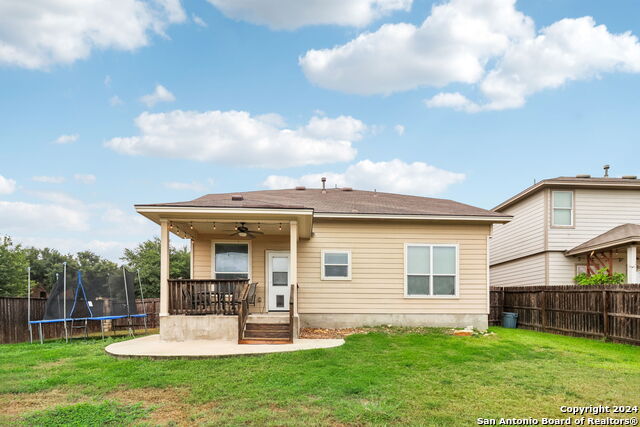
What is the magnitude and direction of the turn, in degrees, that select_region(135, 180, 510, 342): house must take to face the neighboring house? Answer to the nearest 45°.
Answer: approximately 45° to its right

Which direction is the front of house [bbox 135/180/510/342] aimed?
away from the camera

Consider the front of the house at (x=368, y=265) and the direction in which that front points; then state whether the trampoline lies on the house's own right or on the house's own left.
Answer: on the house's own left

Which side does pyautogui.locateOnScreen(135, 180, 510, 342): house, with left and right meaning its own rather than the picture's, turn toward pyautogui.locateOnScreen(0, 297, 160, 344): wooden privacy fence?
left
